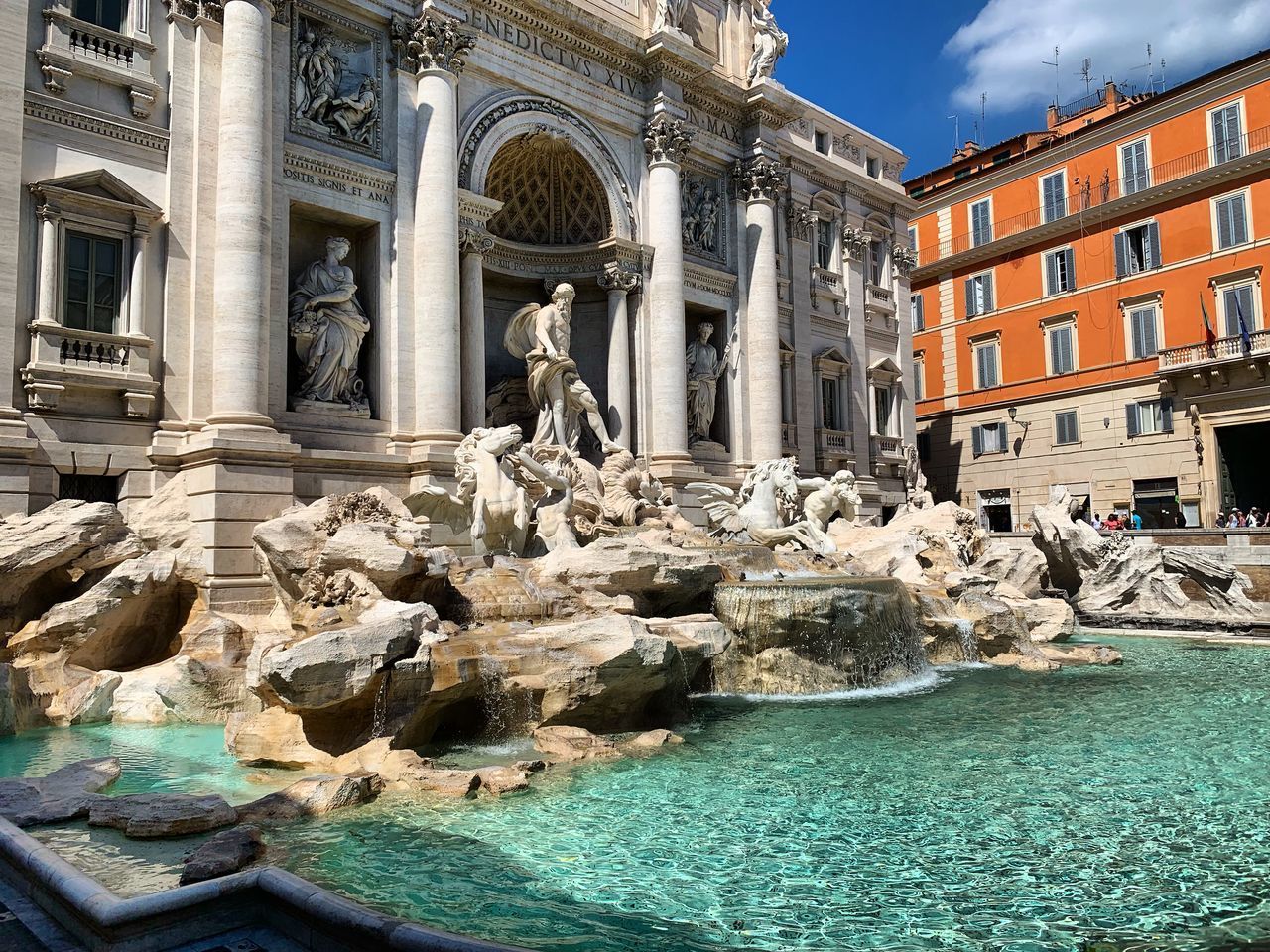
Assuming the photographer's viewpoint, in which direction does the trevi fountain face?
facing the viewer and to the right of the viewer

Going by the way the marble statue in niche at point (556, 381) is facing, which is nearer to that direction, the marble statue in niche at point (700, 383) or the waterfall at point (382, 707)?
the waterfall

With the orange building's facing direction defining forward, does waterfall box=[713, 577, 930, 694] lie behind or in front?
in front

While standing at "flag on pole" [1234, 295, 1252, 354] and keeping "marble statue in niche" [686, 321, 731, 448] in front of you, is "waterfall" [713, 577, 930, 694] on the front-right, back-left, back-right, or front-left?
front-left

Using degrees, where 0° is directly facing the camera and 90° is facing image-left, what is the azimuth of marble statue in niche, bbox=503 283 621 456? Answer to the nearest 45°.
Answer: approximately 315°

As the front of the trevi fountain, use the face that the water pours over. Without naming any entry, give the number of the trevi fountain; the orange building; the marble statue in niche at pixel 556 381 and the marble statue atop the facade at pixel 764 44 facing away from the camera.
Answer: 0

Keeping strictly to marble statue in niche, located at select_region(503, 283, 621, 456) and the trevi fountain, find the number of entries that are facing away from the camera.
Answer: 0

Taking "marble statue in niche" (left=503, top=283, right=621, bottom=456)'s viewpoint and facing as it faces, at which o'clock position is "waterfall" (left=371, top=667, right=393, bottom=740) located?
The waterfall is roughly at 2 o'clock from the marble statue in niche.

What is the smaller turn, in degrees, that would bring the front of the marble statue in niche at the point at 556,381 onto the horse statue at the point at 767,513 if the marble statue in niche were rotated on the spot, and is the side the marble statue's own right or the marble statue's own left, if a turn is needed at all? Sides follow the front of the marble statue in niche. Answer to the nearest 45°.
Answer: approximately 45° to the marble statue's own left

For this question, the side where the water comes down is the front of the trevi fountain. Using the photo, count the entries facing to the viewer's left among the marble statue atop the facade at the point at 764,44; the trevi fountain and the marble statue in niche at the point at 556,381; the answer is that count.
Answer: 0

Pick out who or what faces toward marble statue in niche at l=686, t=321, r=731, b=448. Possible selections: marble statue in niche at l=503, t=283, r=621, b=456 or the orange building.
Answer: the orange building

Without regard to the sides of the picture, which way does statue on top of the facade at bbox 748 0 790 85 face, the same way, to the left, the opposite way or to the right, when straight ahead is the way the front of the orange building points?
to the left

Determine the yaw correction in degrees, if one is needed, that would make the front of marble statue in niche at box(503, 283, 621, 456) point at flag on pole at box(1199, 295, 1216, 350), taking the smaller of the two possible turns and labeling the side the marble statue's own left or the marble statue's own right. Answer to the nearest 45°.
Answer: approximately 45° to the marble statue's own left

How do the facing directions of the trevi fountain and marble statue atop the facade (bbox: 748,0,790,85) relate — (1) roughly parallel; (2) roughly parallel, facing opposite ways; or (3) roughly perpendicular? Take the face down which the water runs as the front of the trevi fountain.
roughly parallel
